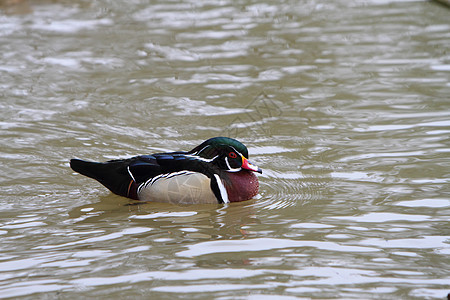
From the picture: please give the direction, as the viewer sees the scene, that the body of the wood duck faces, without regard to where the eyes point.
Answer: to the viewer's right
